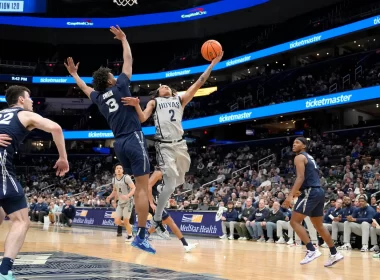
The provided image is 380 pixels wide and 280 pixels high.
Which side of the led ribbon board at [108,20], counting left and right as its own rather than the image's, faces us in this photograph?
front

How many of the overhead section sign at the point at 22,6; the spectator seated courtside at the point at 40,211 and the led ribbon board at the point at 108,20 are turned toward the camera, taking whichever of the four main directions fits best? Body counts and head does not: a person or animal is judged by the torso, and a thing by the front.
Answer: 3

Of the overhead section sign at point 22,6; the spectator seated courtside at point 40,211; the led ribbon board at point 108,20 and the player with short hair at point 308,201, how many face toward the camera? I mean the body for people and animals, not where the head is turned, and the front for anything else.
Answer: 3

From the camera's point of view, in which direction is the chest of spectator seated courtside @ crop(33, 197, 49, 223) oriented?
toward the camera

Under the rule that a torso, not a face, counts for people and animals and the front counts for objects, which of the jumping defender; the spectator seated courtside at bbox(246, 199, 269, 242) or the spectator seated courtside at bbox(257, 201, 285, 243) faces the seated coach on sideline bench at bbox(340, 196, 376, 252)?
the jumping defender

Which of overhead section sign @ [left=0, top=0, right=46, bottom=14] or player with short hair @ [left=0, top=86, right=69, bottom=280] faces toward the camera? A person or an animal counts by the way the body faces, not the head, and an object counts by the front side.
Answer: the overhead section sign

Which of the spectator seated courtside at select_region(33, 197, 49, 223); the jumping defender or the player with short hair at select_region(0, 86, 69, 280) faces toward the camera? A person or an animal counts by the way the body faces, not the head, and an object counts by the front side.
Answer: the spectator seated courtside

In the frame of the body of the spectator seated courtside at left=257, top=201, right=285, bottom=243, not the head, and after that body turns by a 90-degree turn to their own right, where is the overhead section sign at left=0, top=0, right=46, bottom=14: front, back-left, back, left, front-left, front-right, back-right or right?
front

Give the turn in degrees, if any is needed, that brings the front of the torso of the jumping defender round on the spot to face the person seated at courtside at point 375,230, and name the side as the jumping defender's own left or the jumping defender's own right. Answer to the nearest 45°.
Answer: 0° — they already face them

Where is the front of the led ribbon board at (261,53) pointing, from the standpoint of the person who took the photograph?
facing the viewer and to the left of the viewer

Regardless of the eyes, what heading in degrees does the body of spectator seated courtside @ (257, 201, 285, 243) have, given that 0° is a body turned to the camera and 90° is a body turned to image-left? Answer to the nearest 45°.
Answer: approximately 45°

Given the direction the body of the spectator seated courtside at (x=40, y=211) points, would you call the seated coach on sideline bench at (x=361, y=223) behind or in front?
in front
